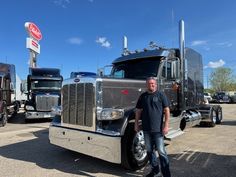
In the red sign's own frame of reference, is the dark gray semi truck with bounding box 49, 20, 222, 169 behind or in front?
in front

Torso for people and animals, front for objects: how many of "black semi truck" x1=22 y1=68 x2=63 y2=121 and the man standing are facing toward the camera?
2

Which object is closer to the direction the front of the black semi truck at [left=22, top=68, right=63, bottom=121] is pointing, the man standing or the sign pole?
the man standing

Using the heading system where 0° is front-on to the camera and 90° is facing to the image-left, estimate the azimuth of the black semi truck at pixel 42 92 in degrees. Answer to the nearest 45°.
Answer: approximately 0°

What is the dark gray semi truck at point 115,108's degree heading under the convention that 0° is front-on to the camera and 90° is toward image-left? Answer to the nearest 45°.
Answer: approximately 45°

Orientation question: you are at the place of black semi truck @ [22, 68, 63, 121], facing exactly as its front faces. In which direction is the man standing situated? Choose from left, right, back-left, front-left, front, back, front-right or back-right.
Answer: front

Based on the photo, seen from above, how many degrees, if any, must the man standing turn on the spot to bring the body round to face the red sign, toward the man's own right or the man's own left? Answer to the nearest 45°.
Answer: approximately 135° to the man's own right

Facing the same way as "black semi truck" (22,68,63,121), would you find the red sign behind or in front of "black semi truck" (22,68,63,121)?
behind

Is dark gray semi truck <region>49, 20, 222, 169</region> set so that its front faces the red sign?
no

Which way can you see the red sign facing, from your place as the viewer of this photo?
facing the viewer and to the right of the viewer

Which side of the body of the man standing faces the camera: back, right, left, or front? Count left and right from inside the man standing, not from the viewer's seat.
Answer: front

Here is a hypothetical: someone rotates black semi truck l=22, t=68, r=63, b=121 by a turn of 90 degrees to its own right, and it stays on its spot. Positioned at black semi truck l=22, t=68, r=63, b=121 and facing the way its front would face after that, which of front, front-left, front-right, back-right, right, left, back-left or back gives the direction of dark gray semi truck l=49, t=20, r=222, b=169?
left

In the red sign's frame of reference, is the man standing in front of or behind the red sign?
in front

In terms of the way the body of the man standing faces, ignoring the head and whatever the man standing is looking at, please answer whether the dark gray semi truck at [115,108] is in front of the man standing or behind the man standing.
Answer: behind
